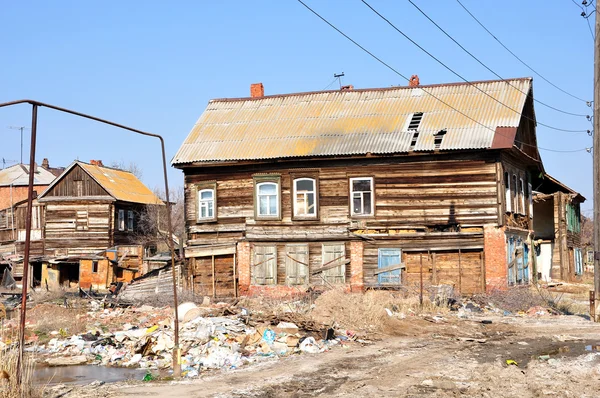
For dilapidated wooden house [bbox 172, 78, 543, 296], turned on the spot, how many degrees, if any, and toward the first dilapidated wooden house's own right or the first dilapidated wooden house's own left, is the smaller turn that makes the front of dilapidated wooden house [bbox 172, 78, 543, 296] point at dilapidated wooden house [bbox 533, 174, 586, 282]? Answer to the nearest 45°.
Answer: approximately 135° to the first dilapidated wooden house's own left

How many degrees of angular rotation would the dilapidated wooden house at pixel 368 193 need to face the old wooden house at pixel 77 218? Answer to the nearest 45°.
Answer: approximately 135° to its right

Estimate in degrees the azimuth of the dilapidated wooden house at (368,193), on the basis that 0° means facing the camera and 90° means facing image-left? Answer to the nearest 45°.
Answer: approximately 0°

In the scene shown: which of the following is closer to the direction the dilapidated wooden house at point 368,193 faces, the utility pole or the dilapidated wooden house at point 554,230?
the utility pole

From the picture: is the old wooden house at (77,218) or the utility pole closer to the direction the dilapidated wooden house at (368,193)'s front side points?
the utility pole

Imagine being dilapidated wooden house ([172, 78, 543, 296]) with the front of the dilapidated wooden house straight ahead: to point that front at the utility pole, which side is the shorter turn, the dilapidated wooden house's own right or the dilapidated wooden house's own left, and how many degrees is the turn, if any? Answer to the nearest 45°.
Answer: approximately 45° to the dilapidated wooden house's own left
